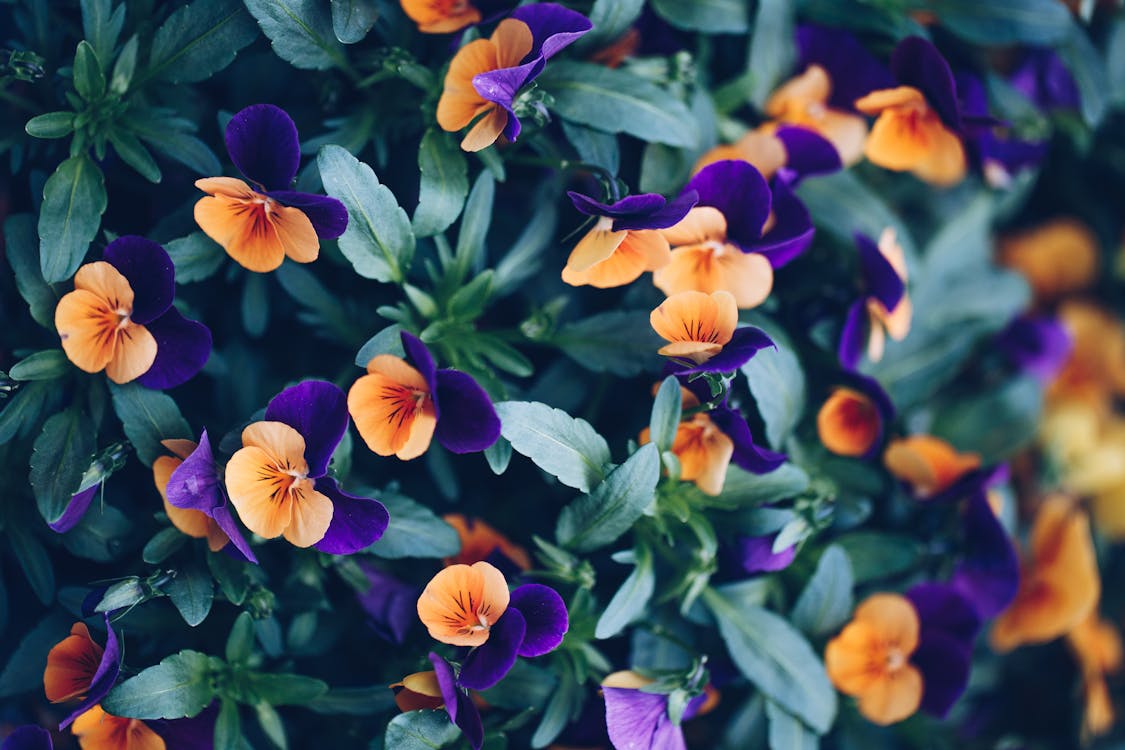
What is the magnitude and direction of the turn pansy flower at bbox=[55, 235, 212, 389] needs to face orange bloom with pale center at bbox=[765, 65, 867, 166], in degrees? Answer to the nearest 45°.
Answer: approximately 90° to its left

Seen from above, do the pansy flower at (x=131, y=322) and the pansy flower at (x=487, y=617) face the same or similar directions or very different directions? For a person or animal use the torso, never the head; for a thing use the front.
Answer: same or similar directions

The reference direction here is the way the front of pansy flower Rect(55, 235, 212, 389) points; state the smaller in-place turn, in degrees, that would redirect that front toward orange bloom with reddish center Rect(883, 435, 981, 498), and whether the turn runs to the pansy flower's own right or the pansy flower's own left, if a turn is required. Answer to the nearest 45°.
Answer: approximately 90° to the pansy flower's own left

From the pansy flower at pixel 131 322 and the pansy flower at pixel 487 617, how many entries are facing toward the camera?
2

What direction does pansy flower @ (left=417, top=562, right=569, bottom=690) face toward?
toward the camera
